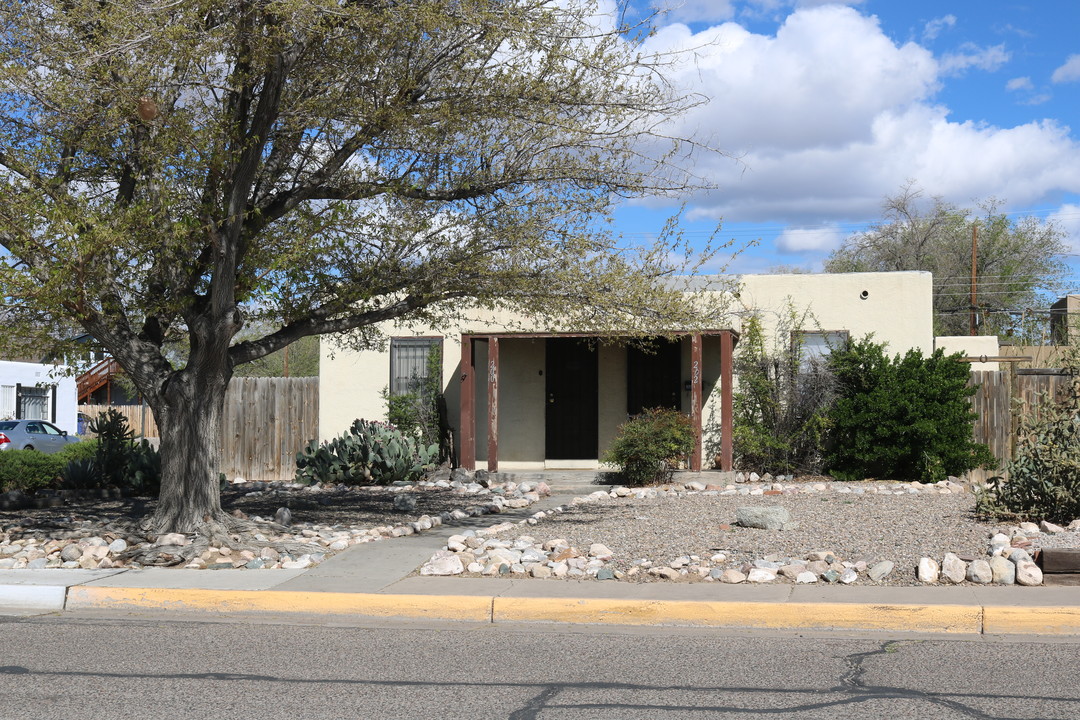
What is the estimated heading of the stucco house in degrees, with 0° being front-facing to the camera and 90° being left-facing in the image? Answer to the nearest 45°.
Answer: approximately 0°

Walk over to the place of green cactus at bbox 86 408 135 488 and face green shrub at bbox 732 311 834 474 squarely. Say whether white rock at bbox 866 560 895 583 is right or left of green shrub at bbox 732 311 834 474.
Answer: right

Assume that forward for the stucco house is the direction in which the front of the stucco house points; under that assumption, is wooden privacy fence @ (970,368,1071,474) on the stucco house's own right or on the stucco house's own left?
on the stucco house's own left

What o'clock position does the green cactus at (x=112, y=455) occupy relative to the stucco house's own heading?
The green cactus is roughly at 2 o'clock from the stucco house.

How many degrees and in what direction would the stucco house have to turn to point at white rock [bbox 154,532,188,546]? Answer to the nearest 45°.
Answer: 0° — it already faces it

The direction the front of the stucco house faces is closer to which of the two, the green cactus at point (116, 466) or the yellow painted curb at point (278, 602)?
the yellow painted curb

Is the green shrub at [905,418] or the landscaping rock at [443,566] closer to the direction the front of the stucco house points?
the landscaping rock

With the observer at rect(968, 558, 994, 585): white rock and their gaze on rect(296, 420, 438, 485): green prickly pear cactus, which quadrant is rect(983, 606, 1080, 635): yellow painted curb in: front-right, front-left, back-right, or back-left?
back-left

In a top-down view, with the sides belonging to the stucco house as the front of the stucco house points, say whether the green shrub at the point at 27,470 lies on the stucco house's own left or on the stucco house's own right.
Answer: on the stucco house's own right

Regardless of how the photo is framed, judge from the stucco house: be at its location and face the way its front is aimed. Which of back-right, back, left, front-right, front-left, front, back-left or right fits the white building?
back-right

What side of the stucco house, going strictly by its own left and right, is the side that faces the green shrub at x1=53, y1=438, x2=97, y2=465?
right
